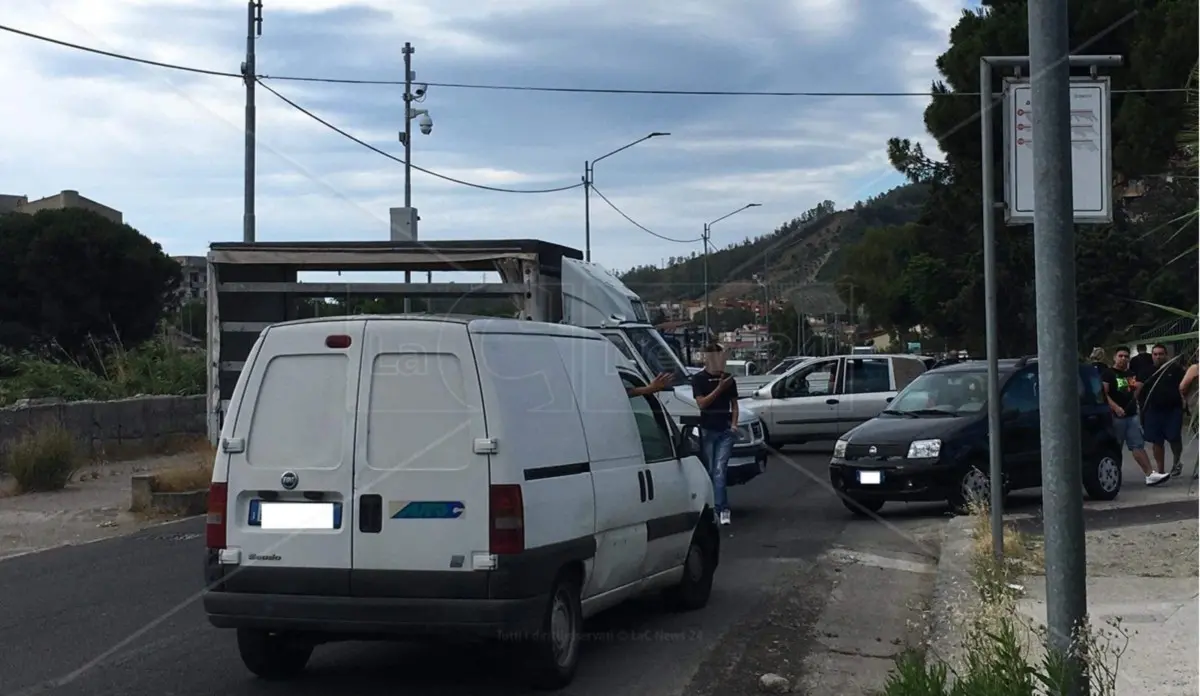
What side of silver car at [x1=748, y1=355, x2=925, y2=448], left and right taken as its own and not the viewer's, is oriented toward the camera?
left

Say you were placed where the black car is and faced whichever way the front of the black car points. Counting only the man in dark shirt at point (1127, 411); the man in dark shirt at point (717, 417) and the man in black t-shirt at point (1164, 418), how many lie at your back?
2

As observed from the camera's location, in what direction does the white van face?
facing away from the viewer and to the right of the viewer

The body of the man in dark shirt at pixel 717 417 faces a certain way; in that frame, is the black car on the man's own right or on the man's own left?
on the man's own left

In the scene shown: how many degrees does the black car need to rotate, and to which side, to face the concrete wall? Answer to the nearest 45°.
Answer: approximately 45° to its right

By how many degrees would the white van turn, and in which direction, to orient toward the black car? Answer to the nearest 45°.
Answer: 0° — it already faces it

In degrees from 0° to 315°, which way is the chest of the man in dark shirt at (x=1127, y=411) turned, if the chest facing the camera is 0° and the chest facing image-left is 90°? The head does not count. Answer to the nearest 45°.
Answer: approximately 315°

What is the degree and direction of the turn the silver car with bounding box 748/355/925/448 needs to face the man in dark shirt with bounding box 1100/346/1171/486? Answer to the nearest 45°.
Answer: approximately 135° to its left

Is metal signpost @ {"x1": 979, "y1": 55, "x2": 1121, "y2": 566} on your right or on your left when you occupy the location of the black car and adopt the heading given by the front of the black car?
on your left

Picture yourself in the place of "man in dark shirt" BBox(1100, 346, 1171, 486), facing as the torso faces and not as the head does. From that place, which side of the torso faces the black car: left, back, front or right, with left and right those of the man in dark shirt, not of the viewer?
right
